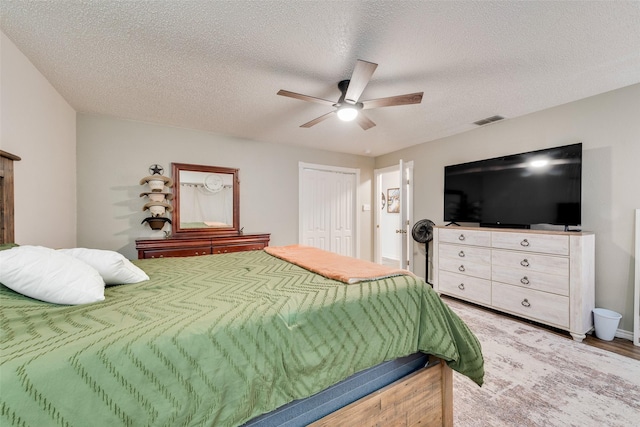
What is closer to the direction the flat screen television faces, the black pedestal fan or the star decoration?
the star decoration

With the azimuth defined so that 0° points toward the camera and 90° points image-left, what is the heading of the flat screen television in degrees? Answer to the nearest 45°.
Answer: approximately 45°

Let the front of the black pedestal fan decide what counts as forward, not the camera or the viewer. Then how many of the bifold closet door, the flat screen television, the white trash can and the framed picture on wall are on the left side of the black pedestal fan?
2

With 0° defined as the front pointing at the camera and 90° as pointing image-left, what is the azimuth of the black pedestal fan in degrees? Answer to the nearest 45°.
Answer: approximately 45°

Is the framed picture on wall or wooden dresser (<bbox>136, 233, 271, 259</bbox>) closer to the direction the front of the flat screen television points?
the wooden dresser
